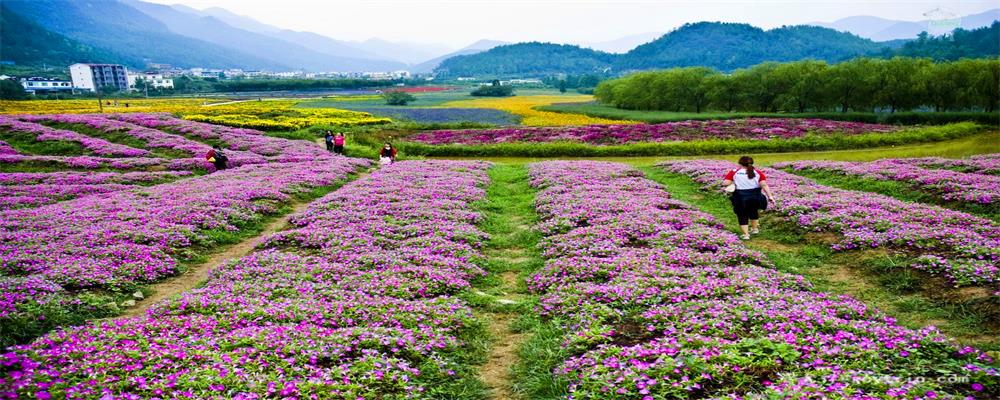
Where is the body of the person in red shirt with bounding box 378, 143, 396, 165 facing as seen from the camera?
toward the camera

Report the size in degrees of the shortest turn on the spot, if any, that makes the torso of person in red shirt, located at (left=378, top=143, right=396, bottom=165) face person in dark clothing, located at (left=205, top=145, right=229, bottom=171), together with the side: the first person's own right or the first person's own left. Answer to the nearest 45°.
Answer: approximately 90° to the first person's own right

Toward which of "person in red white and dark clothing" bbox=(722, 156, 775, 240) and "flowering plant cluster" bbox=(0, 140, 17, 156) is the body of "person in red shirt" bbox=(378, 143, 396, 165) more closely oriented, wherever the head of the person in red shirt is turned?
the person in red white and dark clothing

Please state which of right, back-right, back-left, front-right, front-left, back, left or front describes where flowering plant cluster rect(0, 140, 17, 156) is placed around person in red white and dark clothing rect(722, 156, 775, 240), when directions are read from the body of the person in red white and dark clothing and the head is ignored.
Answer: left

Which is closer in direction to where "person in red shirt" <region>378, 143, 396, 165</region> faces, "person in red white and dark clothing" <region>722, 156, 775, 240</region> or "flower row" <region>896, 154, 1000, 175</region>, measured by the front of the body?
the person in red white and dark clothing

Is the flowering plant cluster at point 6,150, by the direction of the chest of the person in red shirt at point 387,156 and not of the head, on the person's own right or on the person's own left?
on the person's own right

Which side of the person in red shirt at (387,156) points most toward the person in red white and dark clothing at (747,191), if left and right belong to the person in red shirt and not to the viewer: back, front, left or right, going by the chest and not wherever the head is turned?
front

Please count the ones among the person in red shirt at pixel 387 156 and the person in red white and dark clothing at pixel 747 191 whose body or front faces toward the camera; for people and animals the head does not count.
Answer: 1

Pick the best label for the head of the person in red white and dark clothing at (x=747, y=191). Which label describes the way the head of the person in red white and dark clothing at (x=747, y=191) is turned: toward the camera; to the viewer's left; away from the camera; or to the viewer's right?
away from the camera

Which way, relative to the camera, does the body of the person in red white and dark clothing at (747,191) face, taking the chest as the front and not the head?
away from the camera
